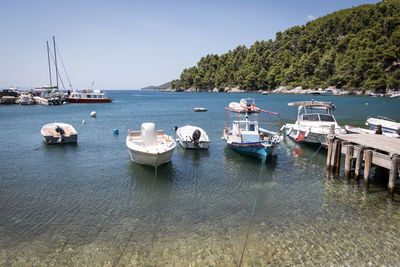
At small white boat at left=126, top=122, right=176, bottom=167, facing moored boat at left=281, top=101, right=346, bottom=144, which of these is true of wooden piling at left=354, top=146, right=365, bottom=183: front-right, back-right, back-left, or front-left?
front-right

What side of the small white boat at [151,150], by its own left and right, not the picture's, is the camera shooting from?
front

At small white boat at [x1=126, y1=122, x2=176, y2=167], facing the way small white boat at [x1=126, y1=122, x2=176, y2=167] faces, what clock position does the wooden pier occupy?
The wooden pier is roughly at 10 o'clock from the small white boat.

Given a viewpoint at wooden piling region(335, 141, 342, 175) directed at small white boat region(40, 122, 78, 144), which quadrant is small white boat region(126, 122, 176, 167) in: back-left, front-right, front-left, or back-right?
front-left
